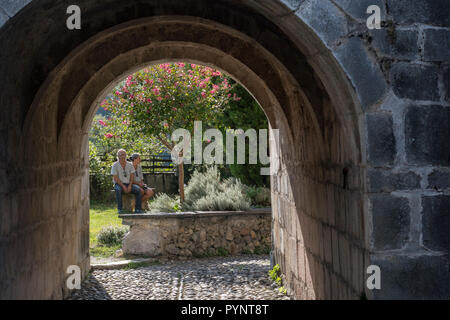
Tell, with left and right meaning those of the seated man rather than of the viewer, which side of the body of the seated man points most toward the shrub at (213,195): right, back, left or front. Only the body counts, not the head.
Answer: left

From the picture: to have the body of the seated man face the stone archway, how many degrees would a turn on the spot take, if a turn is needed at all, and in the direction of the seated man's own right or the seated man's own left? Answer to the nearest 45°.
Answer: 0° — they already face it

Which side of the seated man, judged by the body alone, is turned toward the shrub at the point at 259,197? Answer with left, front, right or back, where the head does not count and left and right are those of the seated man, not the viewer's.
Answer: left

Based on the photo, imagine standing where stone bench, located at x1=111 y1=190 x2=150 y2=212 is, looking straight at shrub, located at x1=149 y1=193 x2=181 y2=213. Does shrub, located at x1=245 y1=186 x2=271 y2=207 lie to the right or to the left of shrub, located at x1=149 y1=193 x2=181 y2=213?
left

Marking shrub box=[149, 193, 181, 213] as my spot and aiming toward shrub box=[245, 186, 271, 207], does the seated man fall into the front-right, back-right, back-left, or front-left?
back-left

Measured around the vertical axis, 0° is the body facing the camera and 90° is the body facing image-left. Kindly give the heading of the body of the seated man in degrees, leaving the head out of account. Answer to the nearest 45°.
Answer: approximately 0°
